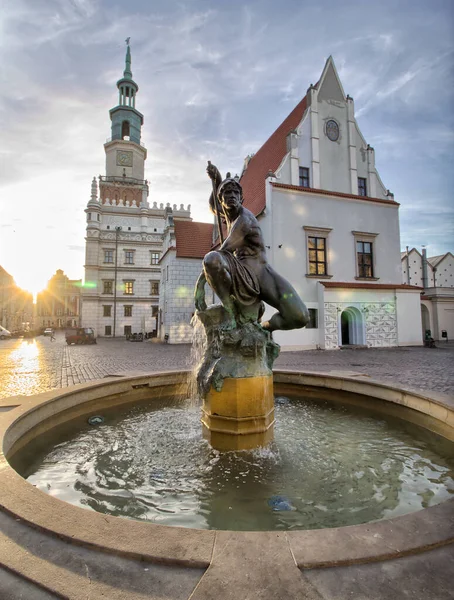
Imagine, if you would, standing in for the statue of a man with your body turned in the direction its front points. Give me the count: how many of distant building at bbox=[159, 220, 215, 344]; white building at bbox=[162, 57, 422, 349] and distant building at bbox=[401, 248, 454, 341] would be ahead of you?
0

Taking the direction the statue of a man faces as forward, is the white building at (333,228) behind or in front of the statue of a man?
behind

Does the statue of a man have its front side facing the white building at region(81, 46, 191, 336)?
no

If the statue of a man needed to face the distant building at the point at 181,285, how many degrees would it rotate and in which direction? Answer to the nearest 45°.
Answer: approximately 135° to its right

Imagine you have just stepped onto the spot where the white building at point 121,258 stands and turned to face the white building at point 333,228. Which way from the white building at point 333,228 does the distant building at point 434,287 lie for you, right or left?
left

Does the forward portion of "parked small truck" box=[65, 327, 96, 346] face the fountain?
no

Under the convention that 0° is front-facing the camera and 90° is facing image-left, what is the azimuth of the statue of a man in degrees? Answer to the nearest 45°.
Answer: approximately 45°

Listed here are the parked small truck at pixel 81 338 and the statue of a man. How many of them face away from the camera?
0
